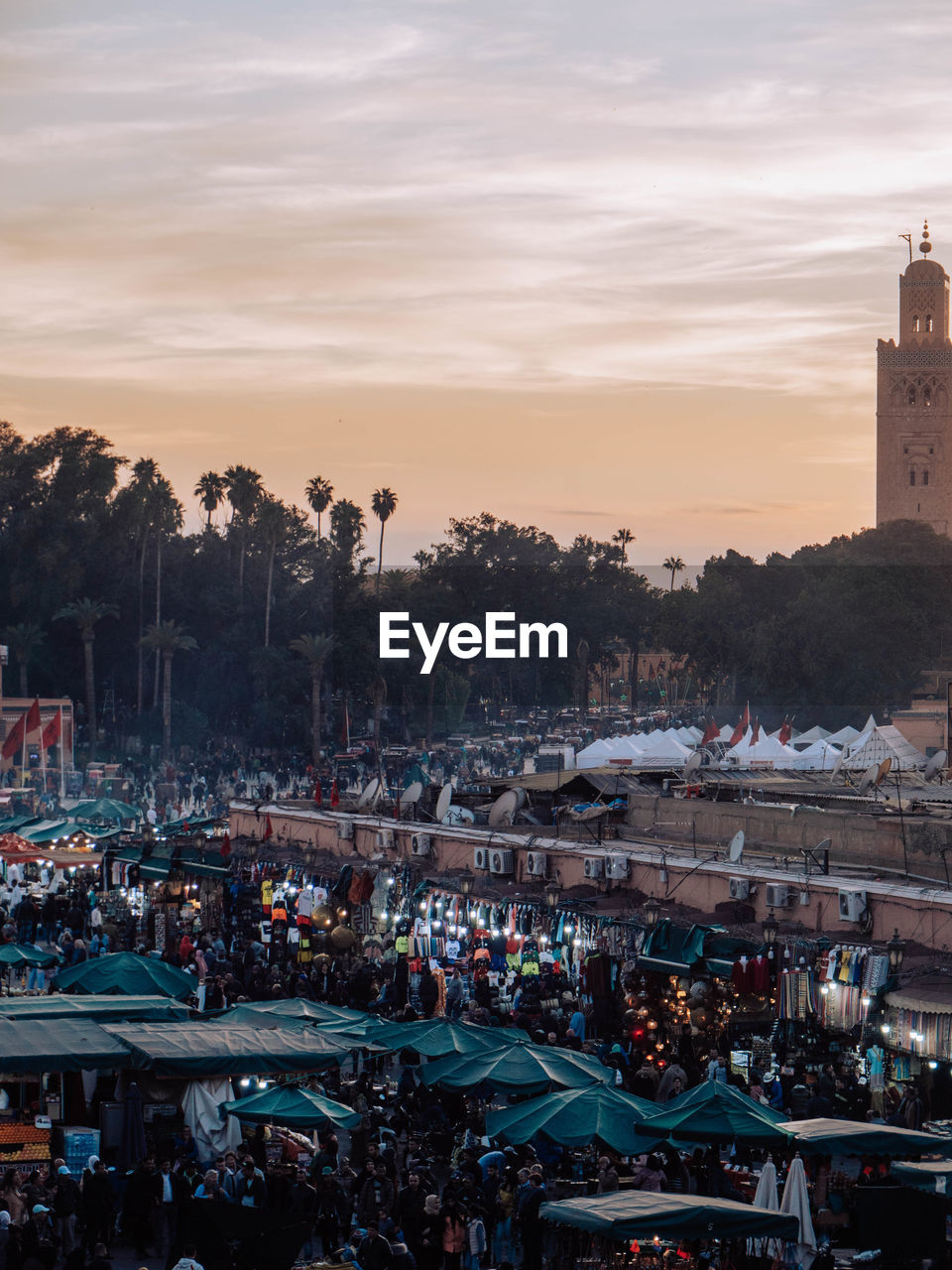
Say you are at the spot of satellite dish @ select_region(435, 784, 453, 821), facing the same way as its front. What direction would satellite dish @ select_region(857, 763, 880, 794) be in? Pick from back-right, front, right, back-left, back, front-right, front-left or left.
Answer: back

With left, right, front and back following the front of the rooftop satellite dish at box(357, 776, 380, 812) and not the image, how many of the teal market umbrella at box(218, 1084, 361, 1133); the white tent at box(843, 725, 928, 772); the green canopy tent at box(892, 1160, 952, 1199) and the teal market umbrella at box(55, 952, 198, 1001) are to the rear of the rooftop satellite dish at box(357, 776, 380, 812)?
1

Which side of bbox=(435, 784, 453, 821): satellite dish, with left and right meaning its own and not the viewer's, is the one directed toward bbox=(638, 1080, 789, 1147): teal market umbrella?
left

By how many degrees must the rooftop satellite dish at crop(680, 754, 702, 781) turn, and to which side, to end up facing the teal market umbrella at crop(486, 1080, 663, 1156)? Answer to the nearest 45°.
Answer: approximately 45° to its left

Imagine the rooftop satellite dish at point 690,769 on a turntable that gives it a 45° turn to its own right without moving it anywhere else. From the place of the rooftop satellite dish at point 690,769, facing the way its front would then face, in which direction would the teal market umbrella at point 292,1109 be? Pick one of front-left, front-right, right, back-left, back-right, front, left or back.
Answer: left

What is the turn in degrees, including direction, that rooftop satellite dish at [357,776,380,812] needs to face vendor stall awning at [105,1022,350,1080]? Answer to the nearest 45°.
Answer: approximately 45° to its left

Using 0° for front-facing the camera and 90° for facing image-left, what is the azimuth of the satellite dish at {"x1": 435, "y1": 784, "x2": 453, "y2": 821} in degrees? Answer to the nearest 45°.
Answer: approximately 90°

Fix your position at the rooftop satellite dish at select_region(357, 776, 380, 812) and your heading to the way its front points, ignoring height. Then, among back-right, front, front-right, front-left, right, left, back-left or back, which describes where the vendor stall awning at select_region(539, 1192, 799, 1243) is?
front-left

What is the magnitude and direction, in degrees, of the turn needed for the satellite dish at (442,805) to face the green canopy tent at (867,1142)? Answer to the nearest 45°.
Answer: approximately 90° to its left

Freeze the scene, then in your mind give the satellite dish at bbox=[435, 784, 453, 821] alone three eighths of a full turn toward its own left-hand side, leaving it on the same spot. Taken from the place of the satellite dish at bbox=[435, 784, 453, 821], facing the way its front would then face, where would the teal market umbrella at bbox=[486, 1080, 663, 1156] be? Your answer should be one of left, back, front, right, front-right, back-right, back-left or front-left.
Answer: front-right

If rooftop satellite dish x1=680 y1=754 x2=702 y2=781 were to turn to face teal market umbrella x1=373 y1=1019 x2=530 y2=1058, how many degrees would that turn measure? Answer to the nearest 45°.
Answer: approximately 45° to its left

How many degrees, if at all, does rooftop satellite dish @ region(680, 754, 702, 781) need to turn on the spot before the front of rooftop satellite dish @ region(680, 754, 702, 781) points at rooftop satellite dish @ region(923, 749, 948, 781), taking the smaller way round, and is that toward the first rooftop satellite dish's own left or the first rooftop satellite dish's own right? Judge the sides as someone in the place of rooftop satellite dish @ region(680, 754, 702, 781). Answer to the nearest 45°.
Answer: approximately 180°

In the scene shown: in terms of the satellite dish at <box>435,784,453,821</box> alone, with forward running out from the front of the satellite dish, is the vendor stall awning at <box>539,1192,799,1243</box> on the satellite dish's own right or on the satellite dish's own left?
on the satellite dish's own left

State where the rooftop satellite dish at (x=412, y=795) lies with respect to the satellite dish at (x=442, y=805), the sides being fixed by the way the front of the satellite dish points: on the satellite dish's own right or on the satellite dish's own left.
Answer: on the satellite dish's own right
